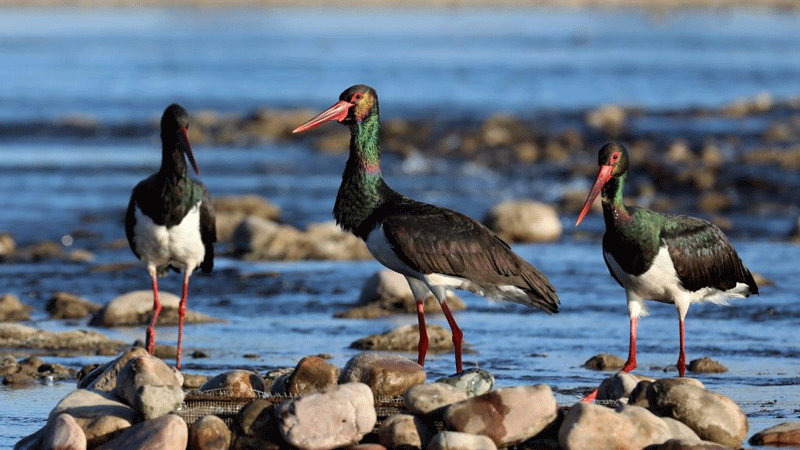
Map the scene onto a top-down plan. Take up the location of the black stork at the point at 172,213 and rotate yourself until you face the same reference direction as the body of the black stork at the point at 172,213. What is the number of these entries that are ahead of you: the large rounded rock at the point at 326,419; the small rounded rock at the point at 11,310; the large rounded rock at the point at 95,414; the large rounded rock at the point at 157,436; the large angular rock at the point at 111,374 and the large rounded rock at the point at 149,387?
5

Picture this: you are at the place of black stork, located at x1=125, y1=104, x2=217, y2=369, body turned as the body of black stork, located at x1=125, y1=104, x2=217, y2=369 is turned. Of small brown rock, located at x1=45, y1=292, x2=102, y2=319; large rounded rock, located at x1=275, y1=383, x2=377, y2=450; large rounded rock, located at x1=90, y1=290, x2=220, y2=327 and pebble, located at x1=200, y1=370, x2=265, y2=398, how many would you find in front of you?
2

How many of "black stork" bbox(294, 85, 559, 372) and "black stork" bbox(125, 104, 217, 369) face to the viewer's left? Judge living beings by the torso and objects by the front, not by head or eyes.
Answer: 1

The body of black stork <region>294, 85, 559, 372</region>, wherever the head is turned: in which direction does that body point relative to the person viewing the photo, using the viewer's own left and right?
facing to the left of the viewer

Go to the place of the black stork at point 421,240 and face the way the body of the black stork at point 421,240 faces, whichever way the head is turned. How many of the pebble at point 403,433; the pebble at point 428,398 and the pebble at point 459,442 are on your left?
3

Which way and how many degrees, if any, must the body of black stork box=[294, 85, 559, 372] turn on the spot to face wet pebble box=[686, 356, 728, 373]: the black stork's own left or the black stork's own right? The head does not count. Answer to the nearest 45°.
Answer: approximately 180°

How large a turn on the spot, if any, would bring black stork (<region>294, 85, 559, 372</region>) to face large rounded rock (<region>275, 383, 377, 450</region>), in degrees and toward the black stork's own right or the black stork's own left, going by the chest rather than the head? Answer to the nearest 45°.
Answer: approximately 90° to the black stork's own left

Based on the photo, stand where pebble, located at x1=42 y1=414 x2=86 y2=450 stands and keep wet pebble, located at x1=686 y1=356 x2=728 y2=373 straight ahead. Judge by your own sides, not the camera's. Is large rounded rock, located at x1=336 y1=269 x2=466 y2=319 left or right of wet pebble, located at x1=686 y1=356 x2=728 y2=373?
left

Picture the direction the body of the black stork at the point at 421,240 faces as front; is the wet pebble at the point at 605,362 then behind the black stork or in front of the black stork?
behind

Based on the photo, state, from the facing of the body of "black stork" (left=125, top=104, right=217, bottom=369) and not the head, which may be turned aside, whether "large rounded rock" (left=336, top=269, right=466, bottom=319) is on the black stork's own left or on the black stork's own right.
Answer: on the black stork's own left

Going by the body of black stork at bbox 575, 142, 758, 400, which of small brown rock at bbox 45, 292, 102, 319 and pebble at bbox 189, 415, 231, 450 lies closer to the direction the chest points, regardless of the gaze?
the pebble
